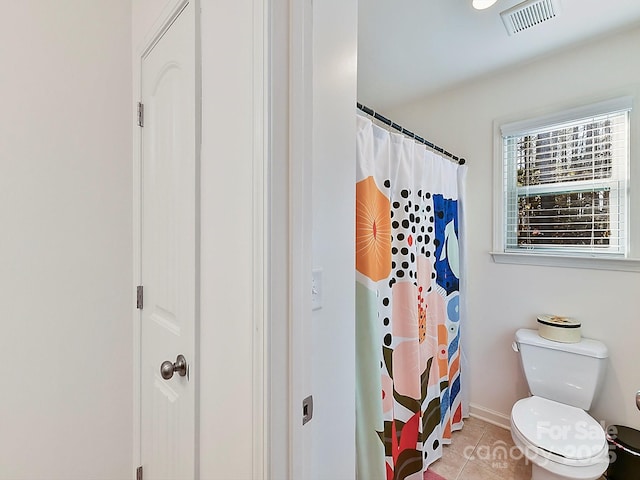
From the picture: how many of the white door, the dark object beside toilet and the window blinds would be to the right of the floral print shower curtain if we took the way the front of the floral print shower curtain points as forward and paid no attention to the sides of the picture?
1

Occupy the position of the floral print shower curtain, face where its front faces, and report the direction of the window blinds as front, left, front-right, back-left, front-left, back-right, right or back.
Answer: left

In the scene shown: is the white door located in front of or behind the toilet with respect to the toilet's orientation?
in front

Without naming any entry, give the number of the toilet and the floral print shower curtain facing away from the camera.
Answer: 0

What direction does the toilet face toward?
toward the camera

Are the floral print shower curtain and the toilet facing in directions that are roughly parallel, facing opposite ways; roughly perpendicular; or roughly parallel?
roughly perpendicular

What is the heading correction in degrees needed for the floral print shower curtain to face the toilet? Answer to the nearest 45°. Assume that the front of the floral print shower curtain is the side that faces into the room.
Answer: approximately 45° to its left

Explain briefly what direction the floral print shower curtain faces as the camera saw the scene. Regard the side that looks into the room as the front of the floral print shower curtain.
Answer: facing the viewer and to the right of the viewer
